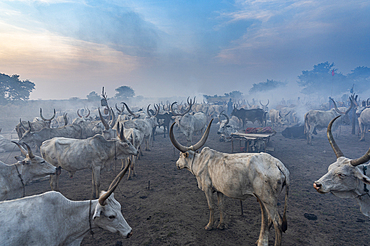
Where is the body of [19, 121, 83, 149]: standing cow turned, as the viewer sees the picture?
to the viewer's left

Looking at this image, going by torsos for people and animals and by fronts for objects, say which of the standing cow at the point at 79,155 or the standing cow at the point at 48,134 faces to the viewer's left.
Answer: the standing cow at the point at 48,134

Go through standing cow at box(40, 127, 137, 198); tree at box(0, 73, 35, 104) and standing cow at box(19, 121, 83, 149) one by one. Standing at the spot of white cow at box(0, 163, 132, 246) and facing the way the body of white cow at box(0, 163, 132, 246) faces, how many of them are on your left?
3

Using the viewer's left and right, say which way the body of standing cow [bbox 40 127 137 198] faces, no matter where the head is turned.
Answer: facing to the right of the viewer

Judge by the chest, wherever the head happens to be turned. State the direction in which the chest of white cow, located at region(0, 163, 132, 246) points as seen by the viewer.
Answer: to the viewer's right

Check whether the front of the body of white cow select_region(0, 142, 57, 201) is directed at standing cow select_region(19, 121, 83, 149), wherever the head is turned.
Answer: no

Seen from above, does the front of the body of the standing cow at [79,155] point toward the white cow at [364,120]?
yes

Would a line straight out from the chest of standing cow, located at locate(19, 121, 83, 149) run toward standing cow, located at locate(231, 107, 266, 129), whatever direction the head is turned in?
no

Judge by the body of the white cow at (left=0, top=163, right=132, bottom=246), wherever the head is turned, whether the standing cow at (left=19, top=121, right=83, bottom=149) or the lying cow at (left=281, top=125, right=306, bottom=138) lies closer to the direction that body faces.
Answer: the lying cow

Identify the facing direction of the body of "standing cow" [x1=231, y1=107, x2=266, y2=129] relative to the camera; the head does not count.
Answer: to the viewer's left

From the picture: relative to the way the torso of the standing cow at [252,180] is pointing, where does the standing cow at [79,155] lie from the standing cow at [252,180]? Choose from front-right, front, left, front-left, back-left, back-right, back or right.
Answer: front-left

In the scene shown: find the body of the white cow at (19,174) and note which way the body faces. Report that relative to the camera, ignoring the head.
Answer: to the viewer's right

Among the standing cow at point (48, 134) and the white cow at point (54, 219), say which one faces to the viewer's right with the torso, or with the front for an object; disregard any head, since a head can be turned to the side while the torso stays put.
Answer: the white cow
